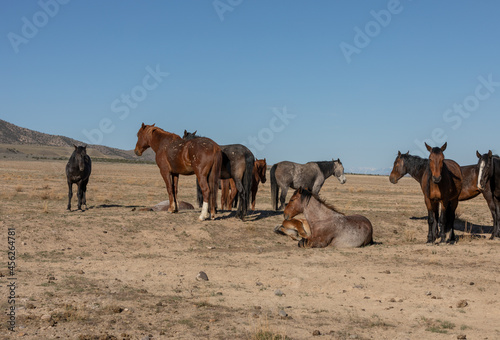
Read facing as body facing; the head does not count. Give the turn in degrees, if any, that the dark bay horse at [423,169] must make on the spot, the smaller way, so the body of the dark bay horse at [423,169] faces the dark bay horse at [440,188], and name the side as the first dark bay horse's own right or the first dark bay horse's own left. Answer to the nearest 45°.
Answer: approximately 90° to the first dark bay horse's own left

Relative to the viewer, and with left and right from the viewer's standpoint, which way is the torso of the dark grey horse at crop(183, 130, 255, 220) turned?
facing away from the viewer and to the left of the viewer

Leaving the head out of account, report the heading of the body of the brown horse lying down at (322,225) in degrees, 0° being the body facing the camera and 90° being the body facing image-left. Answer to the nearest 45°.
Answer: approximately 90°

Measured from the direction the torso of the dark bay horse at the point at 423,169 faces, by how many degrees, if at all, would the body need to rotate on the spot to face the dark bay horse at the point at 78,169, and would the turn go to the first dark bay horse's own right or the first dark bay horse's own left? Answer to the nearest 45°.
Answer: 0° — it already faces it

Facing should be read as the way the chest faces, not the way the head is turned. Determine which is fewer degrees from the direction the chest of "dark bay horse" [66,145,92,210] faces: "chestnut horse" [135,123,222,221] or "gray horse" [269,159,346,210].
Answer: the chestnut horse

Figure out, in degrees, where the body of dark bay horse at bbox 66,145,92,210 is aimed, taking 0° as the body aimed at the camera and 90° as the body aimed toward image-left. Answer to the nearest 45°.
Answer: approximately 0°
